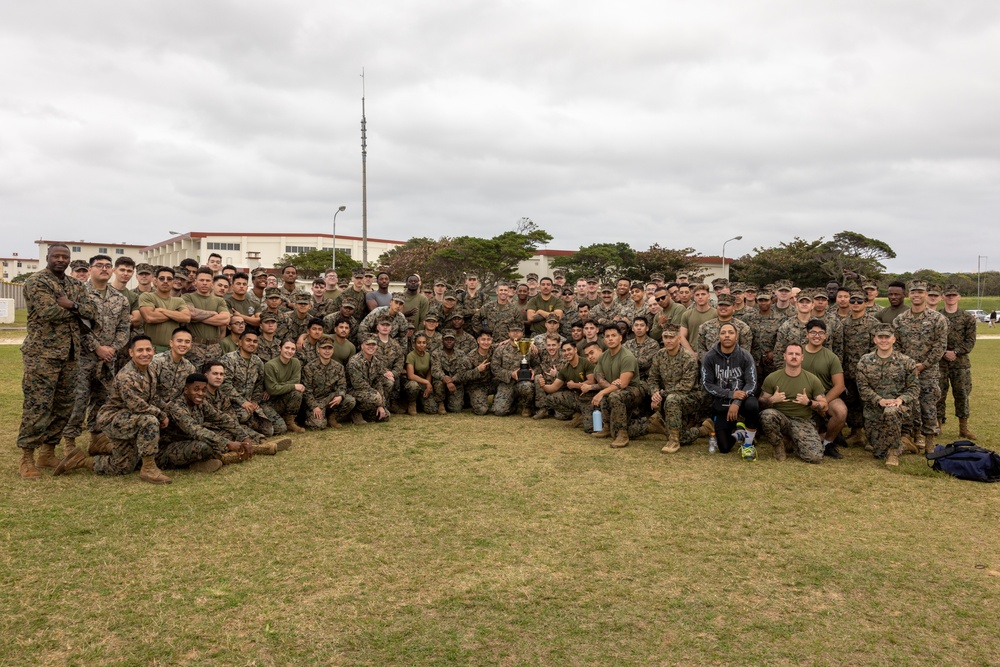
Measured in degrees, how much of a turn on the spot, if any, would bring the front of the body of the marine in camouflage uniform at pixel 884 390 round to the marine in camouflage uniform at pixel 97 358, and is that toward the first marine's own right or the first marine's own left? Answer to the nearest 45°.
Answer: approximately 45° to the first marine's own right

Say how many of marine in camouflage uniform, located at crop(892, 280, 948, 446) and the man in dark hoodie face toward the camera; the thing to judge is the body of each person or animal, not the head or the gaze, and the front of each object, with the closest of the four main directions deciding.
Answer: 2

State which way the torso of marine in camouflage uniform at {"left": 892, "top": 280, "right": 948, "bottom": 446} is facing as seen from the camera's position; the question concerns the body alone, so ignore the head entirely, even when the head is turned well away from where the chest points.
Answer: toward the camera

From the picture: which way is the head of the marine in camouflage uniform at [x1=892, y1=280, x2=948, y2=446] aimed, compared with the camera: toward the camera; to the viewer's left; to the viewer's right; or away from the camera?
toward the camera

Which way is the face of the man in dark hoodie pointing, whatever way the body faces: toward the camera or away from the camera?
toward the camera

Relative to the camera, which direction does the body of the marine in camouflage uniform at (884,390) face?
toward the camera

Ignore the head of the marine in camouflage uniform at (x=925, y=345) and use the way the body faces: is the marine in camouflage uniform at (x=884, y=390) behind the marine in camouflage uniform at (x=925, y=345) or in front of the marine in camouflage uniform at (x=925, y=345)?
in front

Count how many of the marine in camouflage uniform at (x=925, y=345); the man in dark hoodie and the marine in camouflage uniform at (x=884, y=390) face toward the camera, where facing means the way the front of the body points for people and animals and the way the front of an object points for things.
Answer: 3

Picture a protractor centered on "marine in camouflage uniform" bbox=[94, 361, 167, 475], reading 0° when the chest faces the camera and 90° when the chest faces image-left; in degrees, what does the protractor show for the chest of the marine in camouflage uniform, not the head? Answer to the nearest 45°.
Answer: approximately 315°

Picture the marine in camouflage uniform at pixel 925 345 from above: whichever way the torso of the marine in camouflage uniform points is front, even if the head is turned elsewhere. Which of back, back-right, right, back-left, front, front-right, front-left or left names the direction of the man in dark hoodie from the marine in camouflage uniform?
front-right

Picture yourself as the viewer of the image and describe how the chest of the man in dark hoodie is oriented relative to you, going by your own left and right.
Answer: facing the viewer
